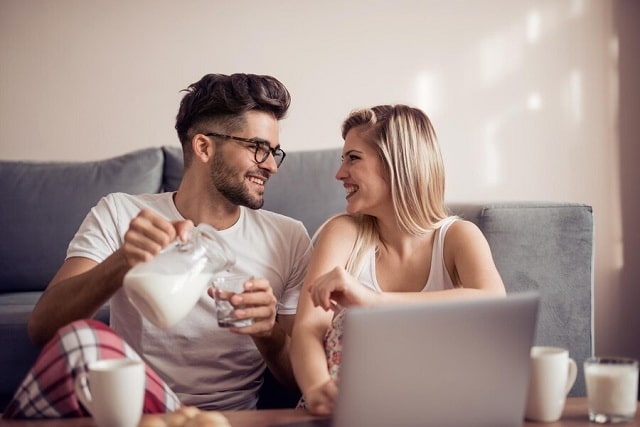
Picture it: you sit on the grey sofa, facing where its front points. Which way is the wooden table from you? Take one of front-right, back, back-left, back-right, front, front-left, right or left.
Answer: front

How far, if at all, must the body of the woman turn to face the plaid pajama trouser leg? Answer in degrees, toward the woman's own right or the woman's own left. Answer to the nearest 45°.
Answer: approximately 45° to the woman's own right

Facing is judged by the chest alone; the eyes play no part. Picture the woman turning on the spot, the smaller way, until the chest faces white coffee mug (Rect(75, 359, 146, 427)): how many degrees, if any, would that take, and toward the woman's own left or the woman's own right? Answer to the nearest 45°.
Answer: approximately 45° to the woman's own right

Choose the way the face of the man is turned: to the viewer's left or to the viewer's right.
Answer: to the viewer's right

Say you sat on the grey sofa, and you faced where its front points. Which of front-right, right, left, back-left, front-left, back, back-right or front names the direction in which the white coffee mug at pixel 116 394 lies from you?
front

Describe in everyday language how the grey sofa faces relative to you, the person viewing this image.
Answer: facing the viewer

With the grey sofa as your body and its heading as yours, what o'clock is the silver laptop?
The silver laptop is roughly at 12 o'clock from the grey sofa.

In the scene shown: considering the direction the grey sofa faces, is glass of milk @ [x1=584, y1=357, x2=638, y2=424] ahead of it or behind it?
ahead

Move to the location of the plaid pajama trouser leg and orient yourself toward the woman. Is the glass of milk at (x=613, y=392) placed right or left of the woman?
right
